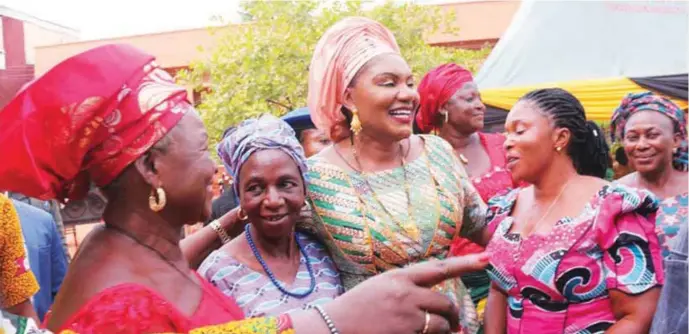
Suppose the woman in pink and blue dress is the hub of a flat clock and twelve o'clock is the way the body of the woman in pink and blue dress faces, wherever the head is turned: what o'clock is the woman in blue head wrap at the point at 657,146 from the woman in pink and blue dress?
The woman in blue head wrap is roughly at 5 o'clock from the woman in pink and blue dress.

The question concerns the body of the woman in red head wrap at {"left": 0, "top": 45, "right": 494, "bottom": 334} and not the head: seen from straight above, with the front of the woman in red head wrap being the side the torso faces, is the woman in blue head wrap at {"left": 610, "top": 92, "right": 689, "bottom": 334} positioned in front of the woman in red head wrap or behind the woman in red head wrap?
in front

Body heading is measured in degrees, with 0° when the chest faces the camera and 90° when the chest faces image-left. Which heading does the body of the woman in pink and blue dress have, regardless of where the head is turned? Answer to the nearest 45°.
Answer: approximately 45°

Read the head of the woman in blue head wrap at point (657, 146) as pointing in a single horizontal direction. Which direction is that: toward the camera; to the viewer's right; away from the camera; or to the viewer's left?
toward the camera

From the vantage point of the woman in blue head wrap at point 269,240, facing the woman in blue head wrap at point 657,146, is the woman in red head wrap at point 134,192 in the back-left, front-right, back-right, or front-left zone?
back-right

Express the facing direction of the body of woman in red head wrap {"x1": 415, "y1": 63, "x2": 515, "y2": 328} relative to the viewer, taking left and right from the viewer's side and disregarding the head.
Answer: facing the viewer and to the right of the viewer

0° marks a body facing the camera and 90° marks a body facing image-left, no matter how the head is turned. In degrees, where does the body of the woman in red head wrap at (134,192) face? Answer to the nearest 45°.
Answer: approximately 270°

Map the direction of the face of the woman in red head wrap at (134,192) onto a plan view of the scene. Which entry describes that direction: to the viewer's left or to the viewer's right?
to the viewer's right

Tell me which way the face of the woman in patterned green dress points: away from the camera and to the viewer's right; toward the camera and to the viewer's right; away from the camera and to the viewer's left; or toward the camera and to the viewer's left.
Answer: toward the camera and to the viewer's right
